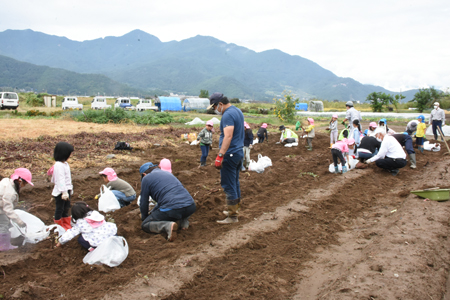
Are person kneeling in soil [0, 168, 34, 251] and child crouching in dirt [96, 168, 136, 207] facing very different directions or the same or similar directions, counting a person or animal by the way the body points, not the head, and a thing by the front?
very different directions

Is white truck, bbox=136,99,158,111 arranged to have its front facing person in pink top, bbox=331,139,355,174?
no

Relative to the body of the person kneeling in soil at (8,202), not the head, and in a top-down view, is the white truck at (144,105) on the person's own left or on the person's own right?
on the person's own left

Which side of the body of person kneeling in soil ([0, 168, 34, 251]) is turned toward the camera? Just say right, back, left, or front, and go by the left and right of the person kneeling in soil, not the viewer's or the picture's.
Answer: right

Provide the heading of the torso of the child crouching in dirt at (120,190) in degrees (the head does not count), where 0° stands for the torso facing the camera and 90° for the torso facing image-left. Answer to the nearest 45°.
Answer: approximately 90°

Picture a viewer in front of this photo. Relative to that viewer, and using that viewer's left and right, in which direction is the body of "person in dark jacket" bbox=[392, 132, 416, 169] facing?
facing to the left of the viewer

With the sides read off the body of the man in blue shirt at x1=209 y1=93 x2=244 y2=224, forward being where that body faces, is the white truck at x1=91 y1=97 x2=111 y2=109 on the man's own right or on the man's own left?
on the man's own right

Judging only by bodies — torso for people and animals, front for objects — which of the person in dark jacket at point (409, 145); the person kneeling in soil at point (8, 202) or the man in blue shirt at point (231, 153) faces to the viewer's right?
the person kneeling in soil

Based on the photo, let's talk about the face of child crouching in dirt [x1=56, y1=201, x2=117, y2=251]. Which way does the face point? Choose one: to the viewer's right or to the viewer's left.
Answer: to the viewer's left

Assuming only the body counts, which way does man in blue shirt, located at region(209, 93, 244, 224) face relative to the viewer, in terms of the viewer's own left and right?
facing to the left of the viewer

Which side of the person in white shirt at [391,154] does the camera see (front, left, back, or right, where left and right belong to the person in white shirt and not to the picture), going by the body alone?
left
